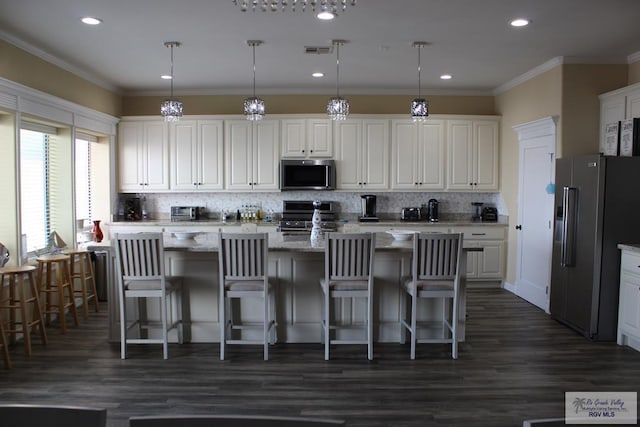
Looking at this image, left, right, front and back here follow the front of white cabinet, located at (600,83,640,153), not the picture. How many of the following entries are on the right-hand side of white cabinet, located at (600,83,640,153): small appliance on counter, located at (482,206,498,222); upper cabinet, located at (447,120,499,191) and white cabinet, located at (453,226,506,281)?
3

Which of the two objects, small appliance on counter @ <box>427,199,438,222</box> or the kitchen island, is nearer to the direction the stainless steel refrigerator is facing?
the kitchen island

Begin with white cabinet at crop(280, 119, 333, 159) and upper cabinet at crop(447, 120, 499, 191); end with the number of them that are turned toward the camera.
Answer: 2

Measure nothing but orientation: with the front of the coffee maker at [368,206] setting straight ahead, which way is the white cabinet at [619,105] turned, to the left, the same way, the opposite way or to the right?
to the right

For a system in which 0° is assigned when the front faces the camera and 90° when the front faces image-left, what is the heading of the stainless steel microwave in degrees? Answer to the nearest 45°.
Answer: approximately 0°

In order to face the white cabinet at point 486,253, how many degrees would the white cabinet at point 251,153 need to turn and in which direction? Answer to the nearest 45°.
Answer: approximately 90° to its left

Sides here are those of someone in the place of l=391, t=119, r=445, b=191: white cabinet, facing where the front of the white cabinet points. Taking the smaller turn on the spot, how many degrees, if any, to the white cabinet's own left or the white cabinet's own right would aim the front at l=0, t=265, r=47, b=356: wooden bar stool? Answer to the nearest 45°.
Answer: approximately 45° to the white cabinet's own right

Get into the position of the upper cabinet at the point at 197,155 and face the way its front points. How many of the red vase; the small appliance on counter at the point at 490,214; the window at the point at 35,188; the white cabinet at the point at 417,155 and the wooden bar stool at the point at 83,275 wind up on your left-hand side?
2

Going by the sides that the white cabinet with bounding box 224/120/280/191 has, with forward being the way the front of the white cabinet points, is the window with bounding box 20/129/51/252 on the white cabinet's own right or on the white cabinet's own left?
on the white cabinet's own right

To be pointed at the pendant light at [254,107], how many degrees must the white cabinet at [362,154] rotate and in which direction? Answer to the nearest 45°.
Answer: approximately 45° to its right

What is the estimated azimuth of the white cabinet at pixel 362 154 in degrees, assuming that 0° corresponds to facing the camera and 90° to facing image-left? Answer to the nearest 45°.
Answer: approximately 0°

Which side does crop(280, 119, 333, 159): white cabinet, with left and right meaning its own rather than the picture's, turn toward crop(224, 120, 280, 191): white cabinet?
right

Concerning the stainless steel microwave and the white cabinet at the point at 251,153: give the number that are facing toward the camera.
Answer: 2

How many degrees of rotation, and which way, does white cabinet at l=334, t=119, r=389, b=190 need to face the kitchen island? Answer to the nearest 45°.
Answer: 0° — it already faces it
